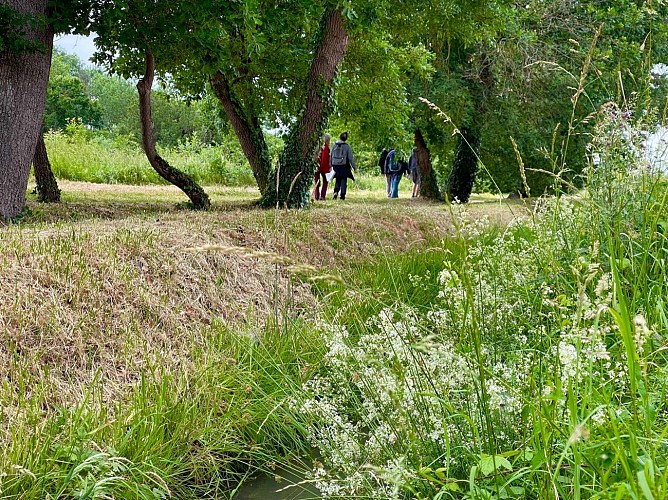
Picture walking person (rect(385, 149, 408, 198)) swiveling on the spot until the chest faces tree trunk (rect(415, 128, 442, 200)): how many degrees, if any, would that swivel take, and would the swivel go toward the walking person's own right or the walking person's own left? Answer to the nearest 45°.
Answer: approximately 135° to the walking person's own right

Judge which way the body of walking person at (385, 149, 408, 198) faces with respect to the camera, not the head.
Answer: away from the camera

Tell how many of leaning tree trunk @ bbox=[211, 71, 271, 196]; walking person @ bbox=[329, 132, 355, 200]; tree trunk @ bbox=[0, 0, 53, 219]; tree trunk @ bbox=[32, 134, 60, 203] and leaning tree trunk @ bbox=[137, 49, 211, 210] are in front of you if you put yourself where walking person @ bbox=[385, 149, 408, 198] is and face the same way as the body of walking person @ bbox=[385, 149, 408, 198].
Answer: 0

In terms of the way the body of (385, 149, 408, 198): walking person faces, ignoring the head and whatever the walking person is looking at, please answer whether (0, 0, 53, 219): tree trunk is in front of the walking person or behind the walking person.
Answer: behind

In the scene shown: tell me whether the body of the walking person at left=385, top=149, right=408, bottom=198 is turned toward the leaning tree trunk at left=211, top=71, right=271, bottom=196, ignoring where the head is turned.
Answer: no

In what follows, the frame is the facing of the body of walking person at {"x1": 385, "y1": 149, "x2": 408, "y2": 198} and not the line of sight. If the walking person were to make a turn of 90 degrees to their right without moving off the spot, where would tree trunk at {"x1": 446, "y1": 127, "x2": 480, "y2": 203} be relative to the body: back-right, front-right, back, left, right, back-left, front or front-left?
front-right

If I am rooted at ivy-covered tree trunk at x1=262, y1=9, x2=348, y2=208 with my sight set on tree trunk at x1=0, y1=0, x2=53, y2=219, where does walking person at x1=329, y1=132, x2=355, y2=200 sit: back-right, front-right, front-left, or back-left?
back-right

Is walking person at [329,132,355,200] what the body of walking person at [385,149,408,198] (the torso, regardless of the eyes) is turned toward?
no

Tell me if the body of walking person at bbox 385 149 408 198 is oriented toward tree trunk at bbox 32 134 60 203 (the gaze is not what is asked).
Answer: no
